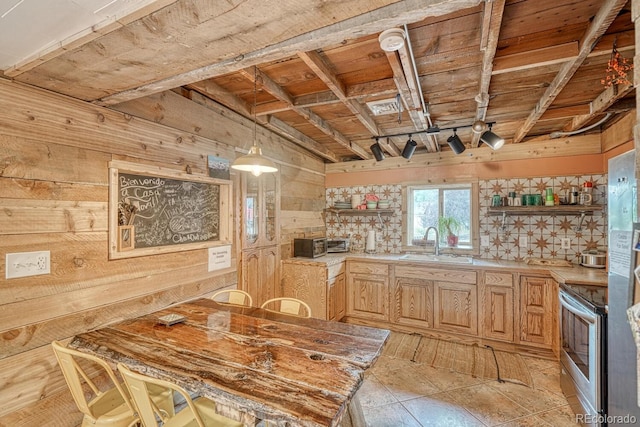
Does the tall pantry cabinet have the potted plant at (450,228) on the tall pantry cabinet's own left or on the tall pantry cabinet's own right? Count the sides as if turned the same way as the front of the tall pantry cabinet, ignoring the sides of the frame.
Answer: on the tall pantry cabinet's own left

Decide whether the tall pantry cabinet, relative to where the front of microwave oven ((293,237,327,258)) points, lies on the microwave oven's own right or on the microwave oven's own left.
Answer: on the microwave oven's own right

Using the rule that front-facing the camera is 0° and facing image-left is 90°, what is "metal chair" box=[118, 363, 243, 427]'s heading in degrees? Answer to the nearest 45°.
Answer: approximately 225°

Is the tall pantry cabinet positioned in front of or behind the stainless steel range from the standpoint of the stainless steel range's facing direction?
in front

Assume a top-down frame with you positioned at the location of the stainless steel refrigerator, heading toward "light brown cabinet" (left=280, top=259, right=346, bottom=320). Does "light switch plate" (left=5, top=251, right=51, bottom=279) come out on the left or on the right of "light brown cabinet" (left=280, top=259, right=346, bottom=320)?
left

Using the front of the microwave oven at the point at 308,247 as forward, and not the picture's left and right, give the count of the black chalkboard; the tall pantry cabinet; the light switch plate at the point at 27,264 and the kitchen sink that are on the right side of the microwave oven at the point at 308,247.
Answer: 3

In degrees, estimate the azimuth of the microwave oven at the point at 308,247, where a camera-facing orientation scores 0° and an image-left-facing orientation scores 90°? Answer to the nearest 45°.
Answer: approximately 315°

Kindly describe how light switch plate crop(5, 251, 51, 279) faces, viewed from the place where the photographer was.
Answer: facing the viewer and to the right of the viewer

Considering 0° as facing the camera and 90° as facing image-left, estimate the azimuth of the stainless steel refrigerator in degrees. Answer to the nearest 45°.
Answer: approximately 45°

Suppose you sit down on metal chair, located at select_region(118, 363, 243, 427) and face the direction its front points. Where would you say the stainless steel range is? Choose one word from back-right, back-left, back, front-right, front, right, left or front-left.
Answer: front-right

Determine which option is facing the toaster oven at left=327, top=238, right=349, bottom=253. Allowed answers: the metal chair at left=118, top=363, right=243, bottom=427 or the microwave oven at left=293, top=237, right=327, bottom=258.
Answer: the metal chair

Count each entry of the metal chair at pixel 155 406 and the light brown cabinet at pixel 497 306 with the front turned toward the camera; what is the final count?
1

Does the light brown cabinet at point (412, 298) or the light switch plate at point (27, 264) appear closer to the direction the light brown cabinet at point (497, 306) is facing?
the light switch plate

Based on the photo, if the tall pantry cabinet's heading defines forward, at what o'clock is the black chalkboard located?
The black chalkboard is roughly at 3 o'clock from the tall pantry cabinet.

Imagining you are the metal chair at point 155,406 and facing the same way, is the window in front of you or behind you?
in front

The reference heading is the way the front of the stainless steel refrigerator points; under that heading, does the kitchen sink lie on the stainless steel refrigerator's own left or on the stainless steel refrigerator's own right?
on the stainless steel refrigerator's own right

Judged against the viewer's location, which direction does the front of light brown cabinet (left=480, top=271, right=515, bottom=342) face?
facing the viewer

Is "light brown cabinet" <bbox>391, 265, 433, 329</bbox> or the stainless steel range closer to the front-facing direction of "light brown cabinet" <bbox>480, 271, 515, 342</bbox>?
the stainless steel range
